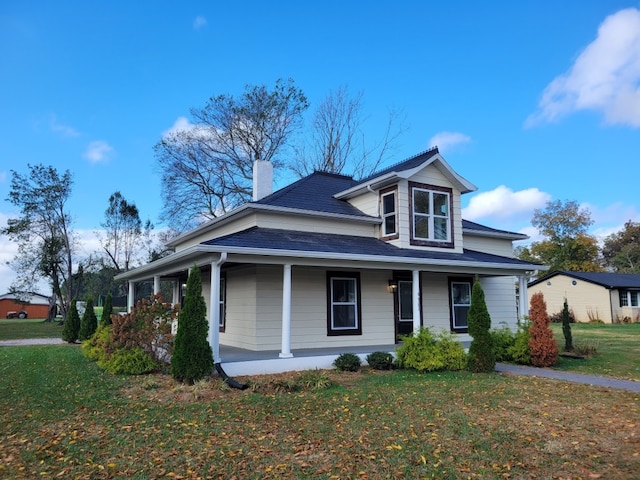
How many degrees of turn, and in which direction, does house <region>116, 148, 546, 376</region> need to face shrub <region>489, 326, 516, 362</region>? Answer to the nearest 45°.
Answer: approximately 45° to its left

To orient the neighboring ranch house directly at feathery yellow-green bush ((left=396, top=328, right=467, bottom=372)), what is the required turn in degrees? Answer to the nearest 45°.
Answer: approximately 45° to its right

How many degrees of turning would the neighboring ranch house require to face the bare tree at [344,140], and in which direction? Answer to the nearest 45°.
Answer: approximately 90° to its right

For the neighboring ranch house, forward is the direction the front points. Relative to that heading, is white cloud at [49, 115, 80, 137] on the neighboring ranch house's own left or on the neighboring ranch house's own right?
on the neighboring ranch house's own right

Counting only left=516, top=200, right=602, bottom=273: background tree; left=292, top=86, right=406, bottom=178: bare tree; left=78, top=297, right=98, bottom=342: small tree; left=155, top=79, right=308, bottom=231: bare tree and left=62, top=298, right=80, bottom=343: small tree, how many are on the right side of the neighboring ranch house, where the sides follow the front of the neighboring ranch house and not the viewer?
4

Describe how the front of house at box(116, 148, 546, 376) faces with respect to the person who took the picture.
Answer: facing the viewer and to the right of the viewer

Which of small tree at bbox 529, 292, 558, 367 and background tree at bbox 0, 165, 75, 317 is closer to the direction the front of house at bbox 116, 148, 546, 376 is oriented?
the small tree

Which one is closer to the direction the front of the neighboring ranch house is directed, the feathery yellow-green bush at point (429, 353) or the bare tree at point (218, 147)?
the feathery yellow-green bush

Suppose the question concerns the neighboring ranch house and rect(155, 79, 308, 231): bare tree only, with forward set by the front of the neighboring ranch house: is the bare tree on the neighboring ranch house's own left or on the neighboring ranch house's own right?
on the neighboring ranch house's own right

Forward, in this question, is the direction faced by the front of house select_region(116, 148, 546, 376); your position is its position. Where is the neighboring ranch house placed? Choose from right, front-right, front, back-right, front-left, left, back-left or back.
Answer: left
